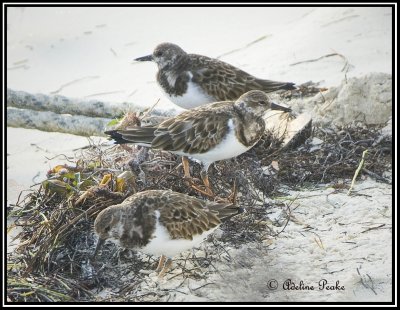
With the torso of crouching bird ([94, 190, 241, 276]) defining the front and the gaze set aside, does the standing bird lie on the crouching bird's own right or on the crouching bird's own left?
on the crouching bird's own right

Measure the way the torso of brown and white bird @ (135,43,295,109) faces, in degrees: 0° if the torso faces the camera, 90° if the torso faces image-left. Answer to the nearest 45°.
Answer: approximately 90°

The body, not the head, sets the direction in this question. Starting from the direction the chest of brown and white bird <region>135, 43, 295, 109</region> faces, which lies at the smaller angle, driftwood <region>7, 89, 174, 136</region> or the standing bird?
the driftwood

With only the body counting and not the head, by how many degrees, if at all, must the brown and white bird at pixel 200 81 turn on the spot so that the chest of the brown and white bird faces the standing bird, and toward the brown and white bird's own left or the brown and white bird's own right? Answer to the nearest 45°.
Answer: approximately 90° to the brown and white bird's own left

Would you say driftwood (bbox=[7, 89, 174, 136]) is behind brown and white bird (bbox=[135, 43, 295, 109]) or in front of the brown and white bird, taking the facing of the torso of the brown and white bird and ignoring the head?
in front

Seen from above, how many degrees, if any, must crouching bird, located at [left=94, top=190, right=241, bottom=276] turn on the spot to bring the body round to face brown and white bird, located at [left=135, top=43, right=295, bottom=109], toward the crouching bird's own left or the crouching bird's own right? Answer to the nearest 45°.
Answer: approximately 90° to the crouching bird's own right

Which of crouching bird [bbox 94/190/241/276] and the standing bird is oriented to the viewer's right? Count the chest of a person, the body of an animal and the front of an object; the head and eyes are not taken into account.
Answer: the standing bird

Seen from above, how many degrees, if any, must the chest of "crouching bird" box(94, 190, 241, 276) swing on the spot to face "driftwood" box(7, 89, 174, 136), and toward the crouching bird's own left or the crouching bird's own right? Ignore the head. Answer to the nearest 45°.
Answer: approximately 90° to the crouching bird's own right

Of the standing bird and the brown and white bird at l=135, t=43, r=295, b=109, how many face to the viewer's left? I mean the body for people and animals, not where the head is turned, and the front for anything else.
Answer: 1

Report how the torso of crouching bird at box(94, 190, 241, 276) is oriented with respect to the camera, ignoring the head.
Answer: to the viewer's left

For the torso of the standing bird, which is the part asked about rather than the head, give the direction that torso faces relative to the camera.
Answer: to the viewer's right

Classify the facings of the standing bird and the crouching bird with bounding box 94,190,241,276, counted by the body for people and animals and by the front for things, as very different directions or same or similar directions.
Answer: very different directions
